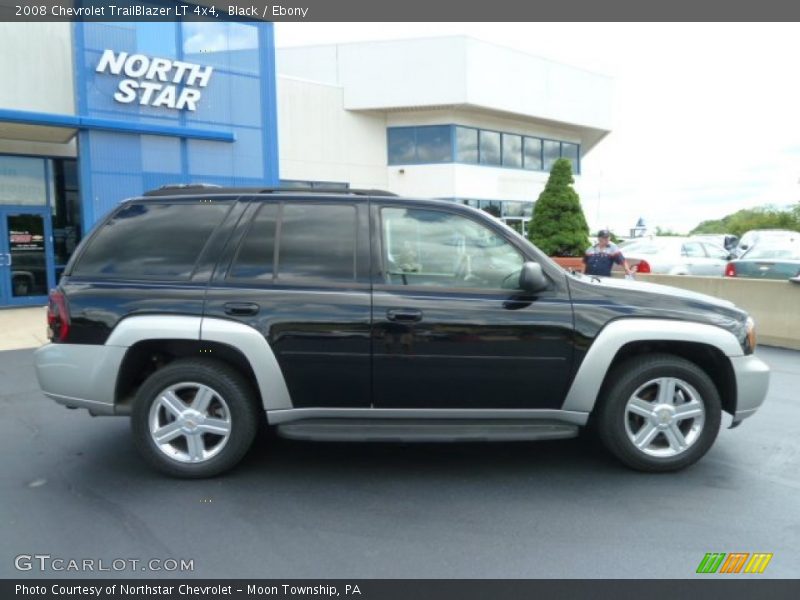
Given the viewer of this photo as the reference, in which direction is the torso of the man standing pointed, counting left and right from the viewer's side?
facing the viewer

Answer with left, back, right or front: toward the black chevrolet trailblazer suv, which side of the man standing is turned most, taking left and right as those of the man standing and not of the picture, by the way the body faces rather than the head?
front

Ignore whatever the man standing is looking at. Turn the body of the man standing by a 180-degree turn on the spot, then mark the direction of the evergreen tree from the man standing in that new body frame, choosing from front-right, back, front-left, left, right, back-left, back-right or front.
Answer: front

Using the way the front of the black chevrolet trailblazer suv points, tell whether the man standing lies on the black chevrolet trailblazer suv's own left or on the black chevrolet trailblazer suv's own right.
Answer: on the black chevrolet trailblazer suv's own left

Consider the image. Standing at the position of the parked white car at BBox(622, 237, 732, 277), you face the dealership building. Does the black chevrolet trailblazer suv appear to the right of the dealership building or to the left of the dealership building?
left

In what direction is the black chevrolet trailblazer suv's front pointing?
to the viewer's right

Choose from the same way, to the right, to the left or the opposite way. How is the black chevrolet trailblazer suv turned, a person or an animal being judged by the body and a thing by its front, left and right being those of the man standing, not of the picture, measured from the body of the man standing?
to the left

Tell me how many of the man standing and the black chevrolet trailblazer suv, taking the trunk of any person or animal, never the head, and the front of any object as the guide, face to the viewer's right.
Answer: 1

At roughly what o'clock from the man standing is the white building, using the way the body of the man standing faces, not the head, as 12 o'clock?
The white building is roughly at 5 o'clock from the man standing.
